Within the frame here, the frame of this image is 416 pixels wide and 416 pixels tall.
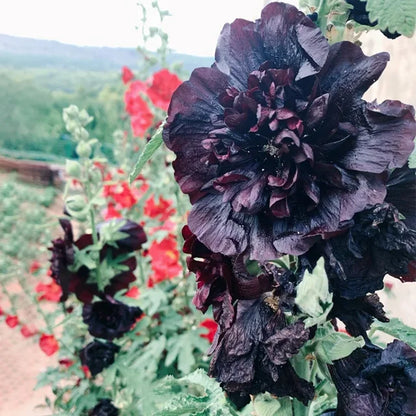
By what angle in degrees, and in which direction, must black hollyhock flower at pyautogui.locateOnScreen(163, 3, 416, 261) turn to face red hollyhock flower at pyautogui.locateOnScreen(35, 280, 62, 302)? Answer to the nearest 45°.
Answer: approximately 135° to its right

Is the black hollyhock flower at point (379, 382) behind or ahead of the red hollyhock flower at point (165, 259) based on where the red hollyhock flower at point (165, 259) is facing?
ahead

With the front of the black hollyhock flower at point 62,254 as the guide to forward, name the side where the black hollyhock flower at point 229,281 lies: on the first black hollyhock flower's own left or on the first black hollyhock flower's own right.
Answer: on the first black hollyhock flower's own left

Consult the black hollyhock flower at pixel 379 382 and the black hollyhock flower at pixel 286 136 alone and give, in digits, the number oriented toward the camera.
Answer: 2

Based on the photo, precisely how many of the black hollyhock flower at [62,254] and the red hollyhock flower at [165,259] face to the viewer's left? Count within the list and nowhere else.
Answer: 1

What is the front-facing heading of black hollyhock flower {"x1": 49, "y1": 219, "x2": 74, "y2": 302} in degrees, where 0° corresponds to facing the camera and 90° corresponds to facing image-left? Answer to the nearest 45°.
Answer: approximately 90°

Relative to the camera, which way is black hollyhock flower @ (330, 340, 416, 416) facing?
toward the camera

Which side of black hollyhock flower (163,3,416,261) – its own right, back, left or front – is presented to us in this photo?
front
